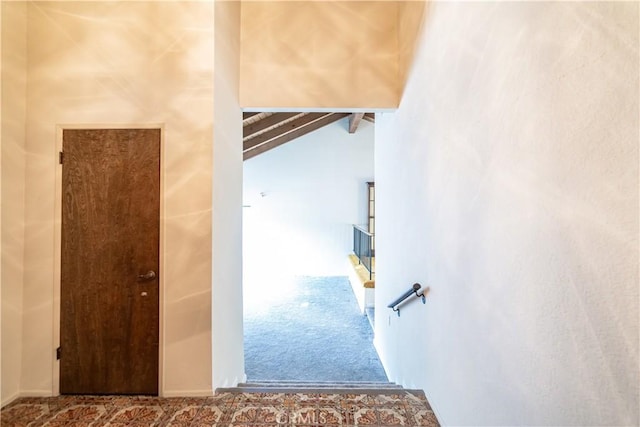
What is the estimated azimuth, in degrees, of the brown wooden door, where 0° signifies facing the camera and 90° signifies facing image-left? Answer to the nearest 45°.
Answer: approximately 0°
